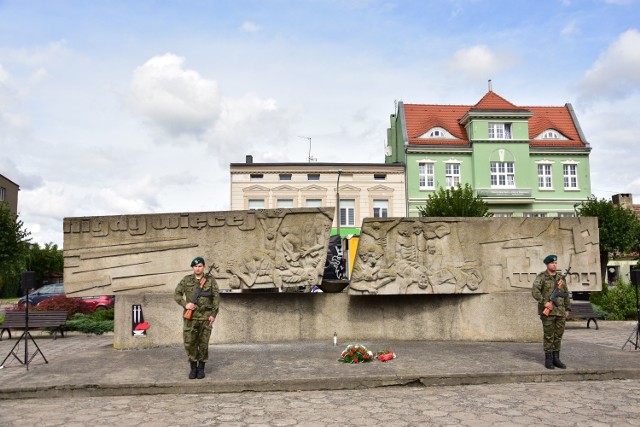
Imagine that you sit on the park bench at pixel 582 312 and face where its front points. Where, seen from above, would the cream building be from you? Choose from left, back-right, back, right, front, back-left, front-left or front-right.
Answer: back

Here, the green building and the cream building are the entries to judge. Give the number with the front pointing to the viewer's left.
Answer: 0

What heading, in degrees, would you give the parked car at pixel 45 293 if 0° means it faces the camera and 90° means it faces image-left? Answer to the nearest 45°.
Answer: approximately 90°

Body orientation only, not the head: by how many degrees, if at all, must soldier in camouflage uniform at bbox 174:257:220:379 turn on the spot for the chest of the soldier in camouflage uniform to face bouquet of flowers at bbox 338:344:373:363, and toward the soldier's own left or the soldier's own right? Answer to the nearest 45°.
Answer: approximately 90° to the soldier's own left

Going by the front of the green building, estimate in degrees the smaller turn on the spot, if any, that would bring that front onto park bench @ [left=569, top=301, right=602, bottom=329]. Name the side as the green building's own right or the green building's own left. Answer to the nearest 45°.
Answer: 0° — it already faces it

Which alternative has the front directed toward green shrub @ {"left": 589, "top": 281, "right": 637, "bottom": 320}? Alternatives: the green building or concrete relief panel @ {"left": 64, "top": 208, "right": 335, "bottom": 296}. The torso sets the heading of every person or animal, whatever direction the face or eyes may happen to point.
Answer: the green building

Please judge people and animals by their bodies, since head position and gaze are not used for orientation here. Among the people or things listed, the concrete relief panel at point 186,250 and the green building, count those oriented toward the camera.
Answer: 2

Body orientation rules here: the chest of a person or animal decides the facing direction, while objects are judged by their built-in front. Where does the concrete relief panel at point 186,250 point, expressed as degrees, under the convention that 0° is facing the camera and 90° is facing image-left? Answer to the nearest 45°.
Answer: approximately 0°

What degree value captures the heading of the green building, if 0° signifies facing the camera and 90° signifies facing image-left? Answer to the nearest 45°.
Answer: approximately 0°

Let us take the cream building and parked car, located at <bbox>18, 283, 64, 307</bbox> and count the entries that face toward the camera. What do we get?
1

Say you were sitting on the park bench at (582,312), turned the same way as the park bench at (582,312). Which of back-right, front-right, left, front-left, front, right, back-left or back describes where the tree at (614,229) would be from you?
back-left

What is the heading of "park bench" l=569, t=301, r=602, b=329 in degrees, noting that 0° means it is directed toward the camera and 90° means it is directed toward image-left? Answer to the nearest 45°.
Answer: approximately 315°

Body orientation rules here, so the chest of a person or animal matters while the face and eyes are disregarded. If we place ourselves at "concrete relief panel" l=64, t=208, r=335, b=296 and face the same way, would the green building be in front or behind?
behind
